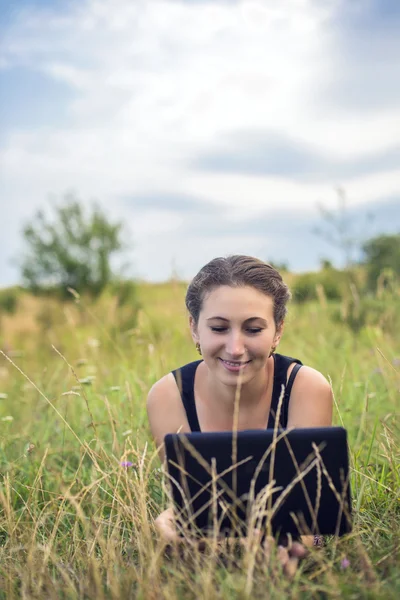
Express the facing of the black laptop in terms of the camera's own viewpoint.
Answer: facing away from the viewer

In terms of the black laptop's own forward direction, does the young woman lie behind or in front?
in front

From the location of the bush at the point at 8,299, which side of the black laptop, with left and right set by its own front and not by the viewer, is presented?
front
